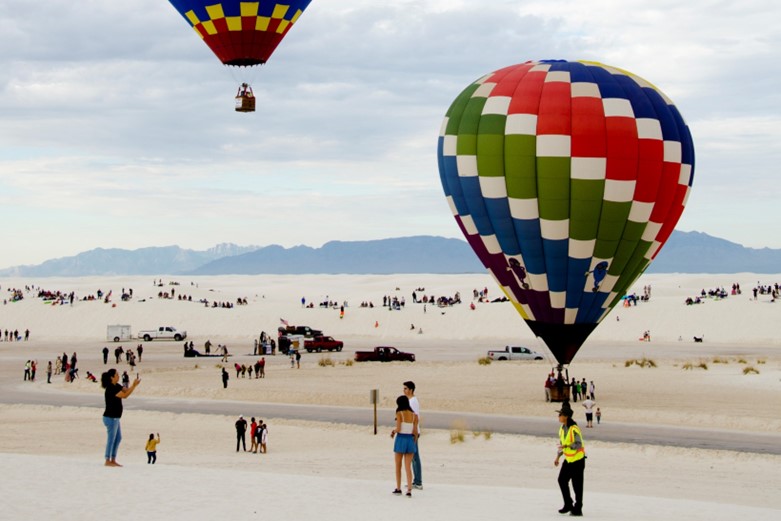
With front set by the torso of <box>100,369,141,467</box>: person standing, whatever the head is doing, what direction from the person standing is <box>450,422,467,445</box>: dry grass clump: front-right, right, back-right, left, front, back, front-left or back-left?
front-left

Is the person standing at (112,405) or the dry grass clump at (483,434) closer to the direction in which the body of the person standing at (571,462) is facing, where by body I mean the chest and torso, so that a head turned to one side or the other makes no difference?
the person standing

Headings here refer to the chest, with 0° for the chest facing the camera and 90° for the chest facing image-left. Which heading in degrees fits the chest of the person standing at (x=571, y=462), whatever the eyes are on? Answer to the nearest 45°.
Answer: approximately 45°

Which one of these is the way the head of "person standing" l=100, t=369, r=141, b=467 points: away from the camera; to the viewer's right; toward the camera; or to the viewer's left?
to the viewer's right

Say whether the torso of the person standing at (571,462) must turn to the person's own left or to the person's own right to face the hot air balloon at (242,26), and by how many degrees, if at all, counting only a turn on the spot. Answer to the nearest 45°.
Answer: approximately 90° to the person's own right

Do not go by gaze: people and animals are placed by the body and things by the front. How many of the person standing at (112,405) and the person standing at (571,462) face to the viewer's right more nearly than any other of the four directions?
1

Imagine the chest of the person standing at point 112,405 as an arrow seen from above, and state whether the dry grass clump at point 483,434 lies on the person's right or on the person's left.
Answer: on the person's left

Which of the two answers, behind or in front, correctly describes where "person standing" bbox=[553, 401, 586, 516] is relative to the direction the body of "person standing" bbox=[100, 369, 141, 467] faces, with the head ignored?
in front

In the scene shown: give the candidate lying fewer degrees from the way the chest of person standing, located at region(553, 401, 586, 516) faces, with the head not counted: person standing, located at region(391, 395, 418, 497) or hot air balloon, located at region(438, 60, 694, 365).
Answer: the person standing

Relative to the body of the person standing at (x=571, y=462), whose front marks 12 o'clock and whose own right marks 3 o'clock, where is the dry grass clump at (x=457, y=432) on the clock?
The dry grass clump is roughly at 4 o'clock from the person standing.

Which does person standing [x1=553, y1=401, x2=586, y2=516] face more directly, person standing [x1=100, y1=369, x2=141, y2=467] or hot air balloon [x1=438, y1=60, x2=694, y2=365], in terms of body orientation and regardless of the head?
the person standing

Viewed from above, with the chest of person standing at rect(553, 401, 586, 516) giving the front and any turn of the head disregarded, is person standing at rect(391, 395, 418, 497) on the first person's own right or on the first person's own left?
on the first person's own right

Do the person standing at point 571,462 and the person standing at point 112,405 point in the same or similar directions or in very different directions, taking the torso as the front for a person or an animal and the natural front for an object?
very different directions

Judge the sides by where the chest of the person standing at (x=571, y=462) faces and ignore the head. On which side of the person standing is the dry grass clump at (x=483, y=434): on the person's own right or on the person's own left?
on the person's own right

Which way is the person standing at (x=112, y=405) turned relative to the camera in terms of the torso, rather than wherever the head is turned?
to the viewer's right
